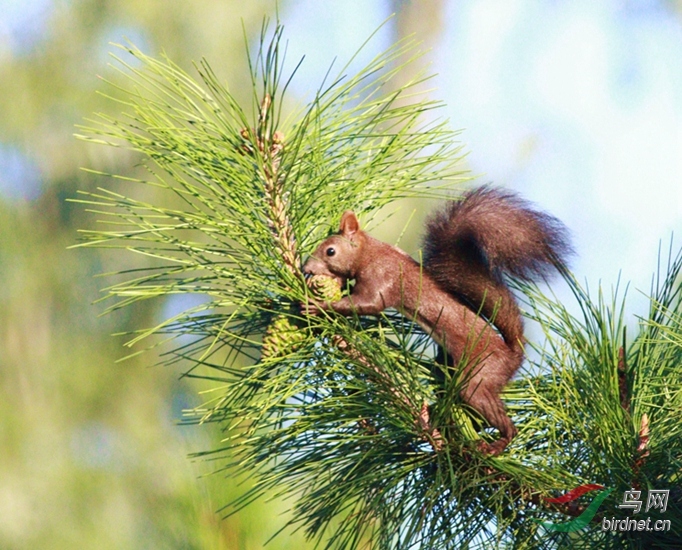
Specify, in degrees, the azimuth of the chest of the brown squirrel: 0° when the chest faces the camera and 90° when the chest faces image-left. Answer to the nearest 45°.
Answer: approximately 90°
